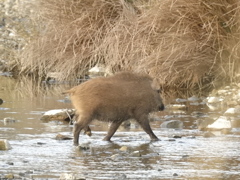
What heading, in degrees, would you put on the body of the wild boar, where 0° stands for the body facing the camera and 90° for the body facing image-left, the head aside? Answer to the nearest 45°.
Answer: approximately 270°

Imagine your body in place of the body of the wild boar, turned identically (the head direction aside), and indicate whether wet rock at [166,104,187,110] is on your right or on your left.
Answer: on your left

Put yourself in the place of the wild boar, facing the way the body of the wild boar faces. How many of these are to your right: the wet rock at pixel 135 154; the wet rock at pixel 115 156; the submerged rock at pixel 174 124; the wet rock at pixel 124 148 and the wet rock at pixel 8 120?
3

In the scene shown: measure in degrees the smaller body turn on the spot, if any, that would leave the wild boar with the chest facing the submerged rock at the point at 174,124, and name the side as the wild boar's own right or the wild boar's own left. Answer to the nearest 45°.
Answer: approximately 45° to the wild boar's own left

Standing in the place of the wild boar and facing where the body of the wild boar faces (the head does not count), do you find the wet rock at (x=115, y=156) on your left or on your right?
on your right

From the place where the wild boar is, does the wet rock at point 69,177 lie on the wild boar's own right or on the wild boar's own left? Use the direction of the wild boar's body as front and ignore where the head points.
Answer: on the wild boar's own right

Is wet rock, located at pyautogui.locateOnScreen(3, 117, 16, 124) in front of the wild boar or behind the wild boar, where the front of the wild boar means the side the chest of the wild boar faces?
behind

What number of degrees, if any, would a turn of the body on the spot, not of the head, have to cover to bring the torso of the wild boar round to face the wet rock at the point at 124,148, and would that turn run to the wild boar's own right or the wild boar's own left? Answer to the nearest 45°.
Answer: approximately 90° to the wild boar's own right

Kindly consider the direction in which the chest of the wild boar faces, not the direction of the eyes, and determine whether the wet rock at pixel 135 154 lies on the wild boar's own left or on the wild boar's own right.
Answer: on the wild boar's own right
